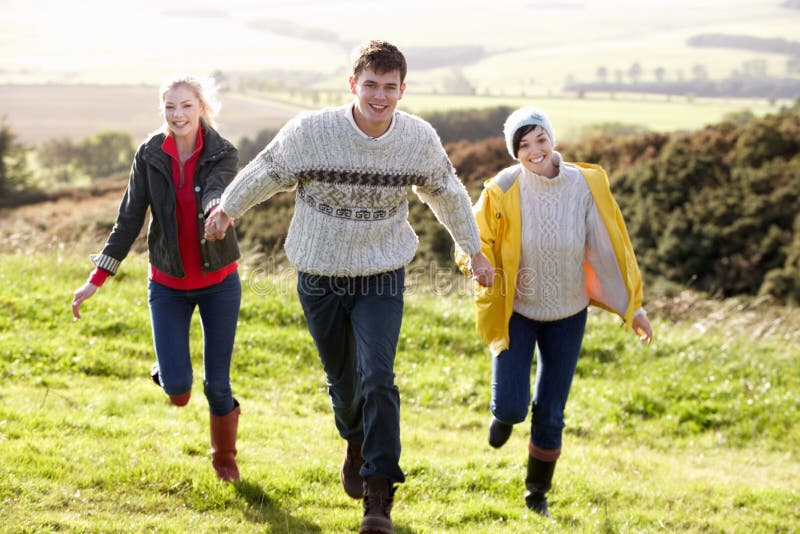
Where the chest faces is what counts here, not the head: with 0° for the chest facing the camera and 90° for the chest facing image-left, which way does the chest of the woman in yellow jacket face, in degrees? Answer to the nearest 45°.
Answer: approximately 0°
